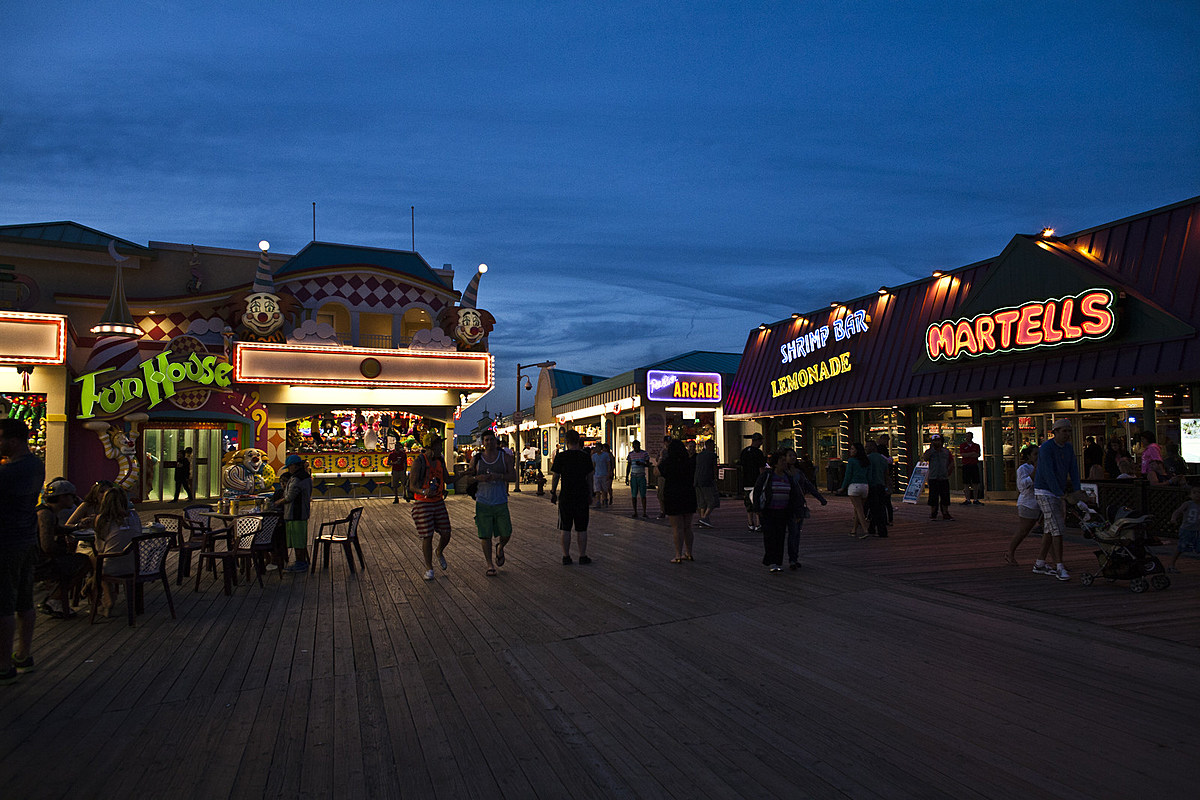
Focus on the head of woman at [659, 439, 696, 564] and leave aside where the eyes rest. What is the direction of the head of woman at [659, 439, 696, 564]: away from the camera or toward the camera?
away from the camera

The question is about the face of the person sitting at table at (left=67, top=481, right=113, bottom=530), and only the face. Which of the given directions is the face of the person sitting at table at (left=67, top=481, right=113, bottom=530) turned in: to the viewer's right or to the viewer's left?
to the viewer's right

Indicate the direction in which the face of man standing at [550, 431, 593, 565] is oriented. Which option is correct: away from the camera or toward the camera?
away from the camera

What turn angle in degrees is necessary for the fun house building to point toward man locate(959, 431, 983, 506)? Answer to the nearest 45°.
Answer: approximately 45° to its left

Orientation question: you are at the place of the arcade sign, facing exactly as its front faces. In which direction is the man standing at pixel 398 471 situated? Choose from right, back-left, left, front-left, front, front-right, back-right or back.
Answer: front-right

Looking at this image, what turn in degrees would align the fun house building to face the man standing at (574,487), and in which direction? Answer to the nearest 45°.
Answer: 0° — it already faces them

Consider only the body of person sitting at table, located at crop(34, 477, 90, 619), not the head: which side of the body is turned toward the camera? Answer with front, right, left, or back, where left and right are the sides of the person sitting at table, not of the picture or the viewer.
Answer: right

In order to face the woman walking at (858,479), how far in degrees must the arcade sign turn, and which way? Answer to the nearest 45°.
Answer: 0° — it already faces them
